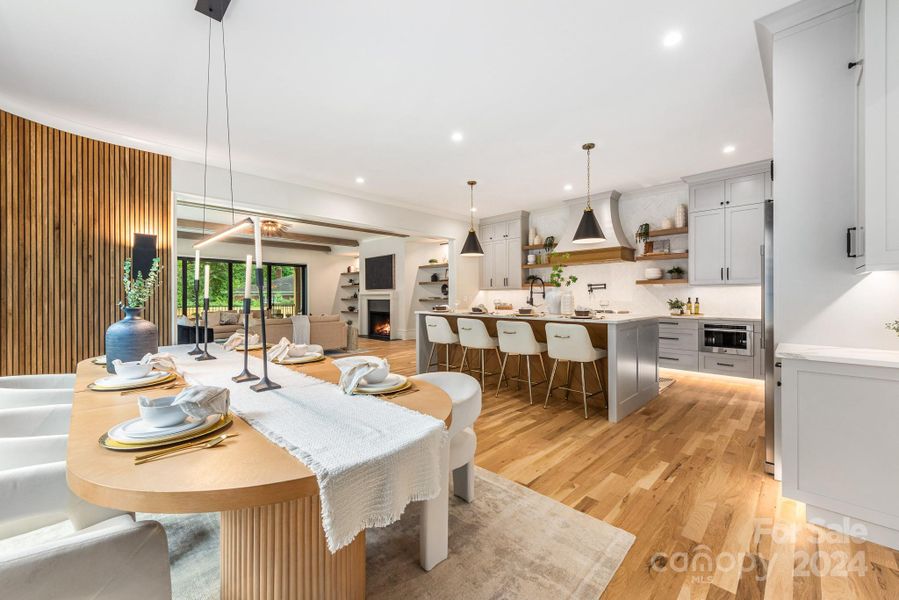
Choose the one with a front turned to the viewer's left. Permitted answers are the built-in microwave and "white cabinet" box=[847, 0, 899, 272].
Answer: the white cabinet

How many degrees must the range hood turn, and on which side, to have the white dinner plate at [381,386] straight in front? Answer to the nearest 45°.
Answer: approximately 45° to its left

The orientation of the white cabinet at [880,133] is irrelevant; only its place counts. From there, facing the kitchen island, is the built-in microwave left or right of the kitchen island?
right

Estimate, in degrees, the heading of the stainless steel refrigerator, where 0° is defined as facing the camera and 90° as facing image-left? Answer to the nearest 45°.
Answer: approximately 90°

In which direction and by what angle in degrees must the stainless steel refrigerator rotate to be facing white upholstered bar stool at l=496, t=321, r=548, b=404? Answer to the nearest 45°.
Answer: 0° — it already faces it

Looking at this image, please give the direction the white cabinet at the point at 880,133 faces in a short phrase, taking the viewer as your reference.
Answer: facing to the left of the viewer
